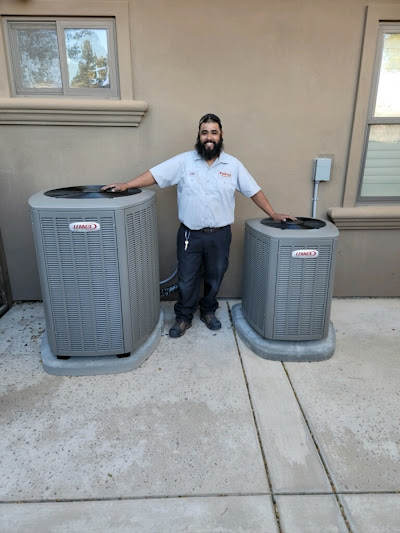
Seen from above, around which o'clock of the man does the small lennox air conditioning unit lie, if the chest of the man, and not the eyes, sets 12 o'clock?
The small lennox air conditioning unit is roughly at 10 o'clock from the man.

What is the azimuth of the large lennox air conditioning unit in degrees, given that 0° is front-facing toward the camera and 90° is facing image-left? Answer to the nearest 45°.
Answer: approximately 0°

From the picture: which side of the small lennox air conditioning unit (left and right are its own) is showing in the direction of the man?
right

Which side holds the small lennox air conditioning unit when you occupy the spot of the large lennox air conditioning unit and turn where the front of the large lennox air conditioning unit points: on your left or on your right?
on your left

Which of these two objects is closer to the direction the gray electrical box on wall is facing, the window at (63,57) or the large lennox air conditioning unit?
the large lennox air conditioning unit

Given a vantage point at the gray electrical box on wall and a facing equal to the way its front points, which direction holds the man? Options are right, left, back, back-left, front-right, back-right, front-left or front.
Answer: front-right

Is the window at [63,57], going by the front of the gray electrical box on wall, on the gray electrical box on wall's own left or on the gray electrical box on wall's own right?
on the gray electrical box on wall's own right

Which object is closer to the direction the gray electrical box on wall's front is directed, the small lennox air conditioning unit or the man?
the small lennox air conditioning unit

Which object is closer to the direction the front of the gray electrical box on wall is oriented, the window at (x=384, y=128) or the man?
the man

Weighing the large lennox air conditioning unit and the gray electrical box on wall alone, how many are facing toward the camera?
2

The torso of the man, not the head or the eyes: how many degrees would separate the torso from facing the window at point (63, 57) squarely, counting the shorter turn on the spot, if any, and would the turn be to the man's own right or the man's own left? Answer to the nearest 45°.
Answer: approximately 135° to the man's own right
